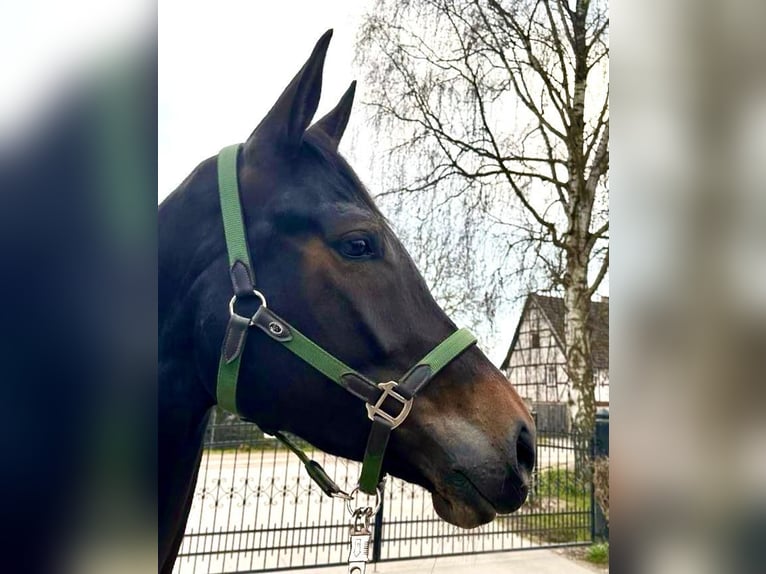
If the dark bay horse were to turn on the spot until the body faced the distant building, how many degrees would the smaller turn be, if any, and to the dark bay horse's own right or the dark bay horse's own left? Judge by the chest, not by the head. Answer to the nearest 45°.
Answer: approximately 45° to the dark bay horse's own left

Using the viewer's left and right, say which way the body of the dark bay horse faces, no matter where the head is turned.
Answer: facing to the right of the viewer

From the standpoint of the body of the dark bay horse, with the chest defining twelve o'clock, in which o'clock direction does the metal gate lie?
The metal gate is roughly at 9 o'clock from the dark bay horse.
